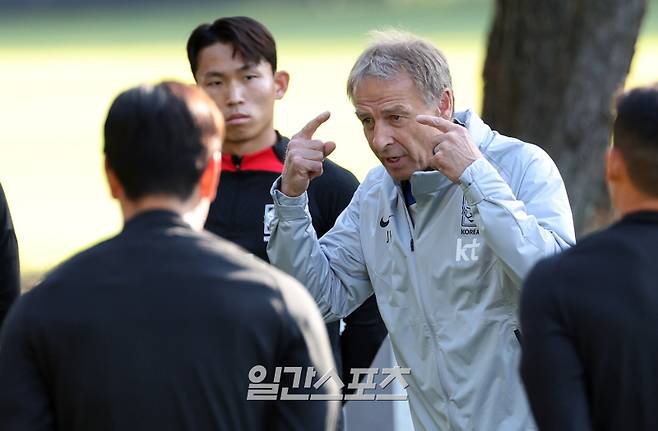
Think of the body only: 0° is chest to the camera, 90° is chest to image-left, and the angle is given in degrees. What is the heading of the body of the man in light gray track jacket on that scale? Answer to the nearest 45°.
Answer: approximately 45°

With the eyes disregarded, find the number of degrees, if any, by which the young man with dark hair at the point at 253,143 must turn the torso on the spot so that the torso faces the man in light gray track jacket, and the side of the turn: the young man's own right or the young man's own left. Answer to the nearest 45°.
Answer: approximately 90° to the young man's own left

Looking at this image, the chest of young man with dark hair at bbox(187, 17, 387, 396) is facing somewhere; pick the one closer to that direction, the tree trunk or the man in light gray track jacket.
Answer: the man in light gray track jacket

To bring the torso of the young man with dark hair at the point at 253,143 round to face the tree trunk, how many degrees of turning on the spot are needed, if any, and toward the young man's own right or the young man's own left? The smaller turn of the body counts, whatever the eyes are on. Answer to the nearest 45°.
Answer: approximately 180°

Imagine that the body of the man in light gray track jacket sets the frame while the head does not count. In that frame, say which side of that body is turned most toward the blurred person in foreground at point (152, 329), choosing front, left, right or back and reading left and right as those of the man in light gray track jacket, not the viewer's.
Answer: front

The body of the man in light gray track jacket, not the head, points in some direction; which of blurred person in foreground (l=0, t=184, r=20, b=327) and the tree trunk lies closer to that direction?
the blurred person in foreground

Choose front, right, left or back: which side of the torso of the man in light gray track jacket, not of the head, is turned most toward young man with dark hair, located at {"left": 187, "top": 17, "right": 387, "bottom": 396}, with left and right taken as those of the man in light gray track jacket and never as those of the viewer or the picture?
right

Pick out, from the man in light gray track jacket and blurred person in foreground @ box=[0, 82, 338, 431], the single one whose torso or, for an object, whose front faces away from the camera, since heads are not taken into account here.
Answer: the blurred person in foreground

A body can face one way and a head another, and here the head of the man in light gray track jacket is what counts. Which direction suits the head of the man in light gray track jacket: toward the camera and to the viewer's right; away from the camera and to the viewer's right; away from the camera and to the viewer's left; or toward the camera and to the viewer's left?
toward the camera and to the viewer's left

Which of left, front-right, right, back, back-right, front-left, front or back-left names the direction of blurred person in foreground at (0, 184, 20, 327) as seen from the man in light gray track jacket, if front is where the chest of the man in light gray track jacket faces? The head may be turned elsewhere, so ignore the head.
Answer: front-right

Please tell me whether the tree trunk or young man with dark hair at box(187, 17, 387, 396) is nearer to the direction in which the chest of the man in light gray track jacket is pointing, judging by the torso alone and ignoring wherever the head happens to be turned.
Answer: the young man with dark hair

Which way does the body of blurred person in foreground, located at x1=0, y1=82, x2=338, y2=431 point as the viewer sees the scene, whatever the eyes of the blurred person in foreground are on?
away from the camera
